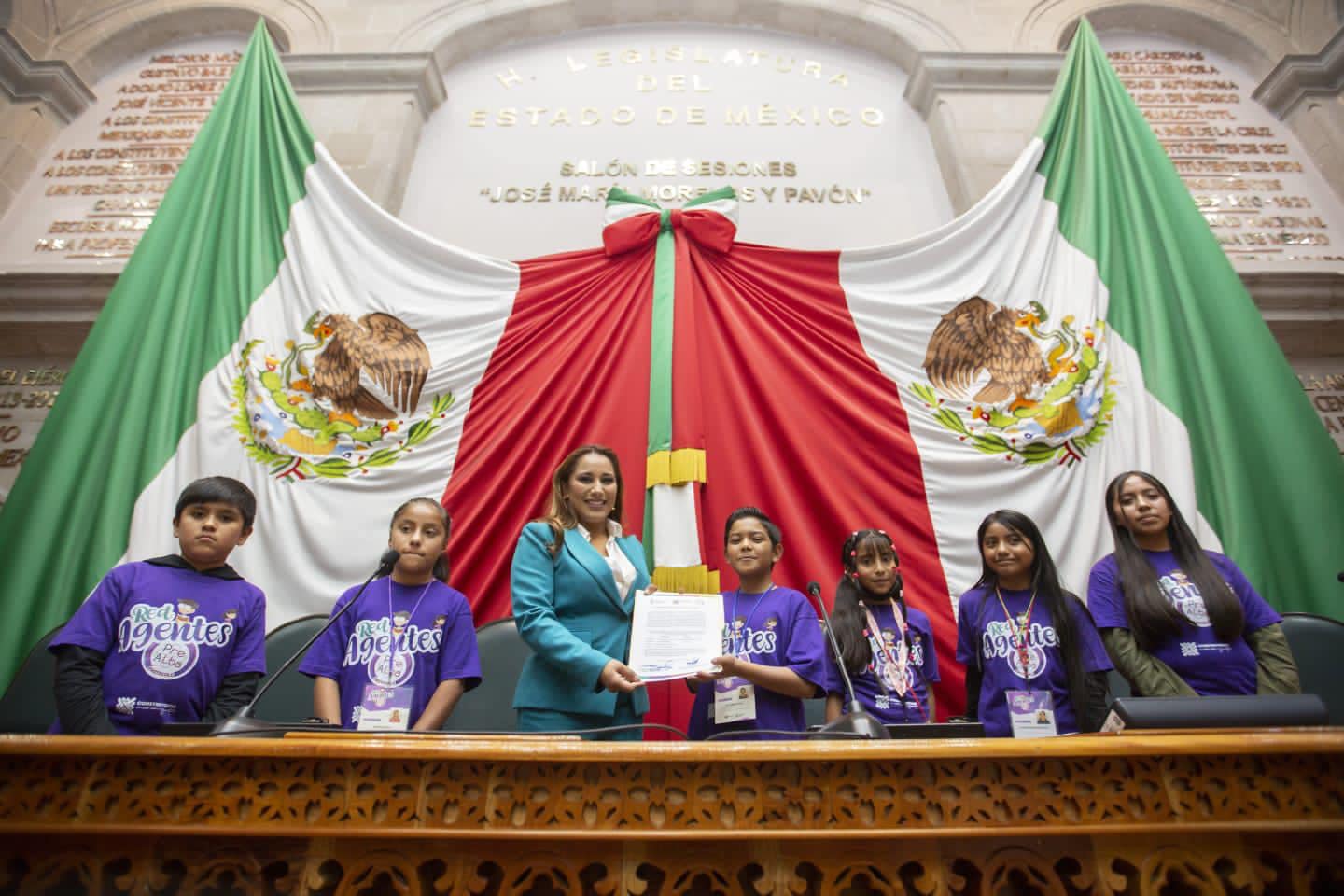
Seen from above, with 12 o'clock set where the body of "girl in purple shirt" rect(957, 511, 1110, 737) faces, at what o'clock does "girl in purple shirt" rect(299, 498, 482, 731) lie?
"girl in purple shirt" rect(299, 498, 482, 731) is roughly at 2 o'clock from "girl in purple shirt" rect(957, 511, 1110, 737).

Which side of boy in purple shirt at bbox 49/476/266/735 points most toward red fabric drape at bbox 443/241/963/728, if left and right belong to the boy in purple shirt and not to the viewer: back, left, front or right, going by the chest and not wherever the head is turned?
left

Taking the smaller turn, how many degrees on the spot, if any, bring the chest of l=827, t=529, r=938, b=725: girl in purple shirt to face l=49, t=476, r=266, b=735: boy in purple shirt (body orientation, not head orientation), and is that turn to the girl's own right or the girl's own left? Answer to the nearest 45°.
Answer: approximately 45° to the girl's own right

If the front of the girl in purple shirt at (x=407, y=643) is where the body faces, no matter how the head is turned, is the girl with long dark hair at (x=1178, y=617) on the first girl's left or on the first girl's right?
on the first girl's left

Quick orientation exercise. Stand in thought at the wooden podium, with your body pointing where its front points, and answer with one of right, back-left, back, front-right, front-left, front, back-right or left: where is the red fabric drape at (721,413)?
back

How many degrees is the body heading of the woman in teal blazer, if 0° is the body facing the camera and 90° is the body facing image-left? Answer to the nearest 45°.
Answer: approximately 315°

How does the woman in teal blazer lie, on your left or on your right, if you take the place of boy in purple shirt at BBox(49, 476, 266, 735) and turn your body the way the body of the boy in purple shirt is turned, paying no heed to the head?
on your left
